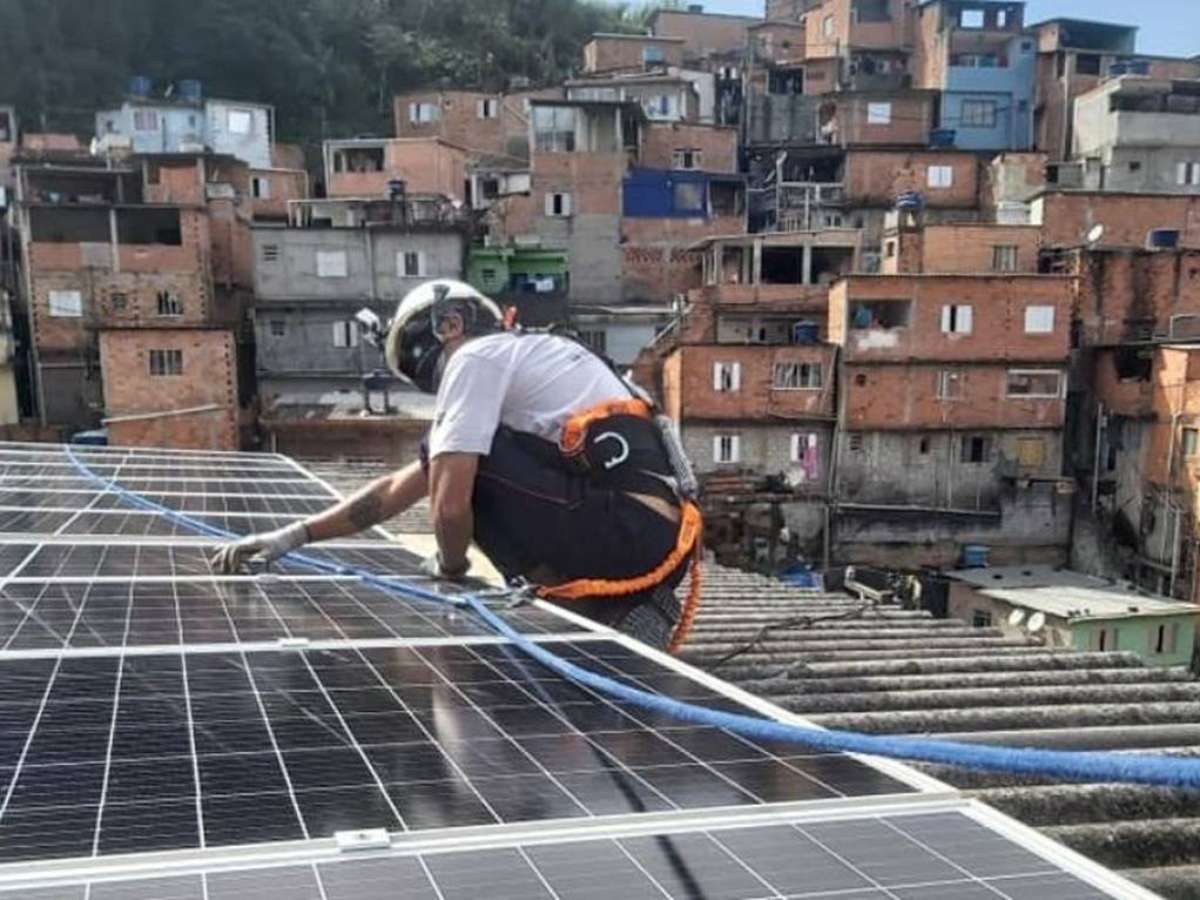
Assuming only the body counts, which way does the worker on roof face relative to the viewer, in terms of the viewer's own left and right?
facing to the left of the viewer

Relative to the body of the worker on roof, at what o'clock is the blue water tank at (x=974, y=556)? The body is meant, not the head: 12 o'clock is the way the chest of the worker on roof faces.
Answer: The blue water tank is roughly at 4 o'clock from the worker on roof.

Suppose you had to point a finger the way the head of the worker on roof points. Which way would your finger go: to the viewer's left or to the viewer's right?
to the viewer's left
